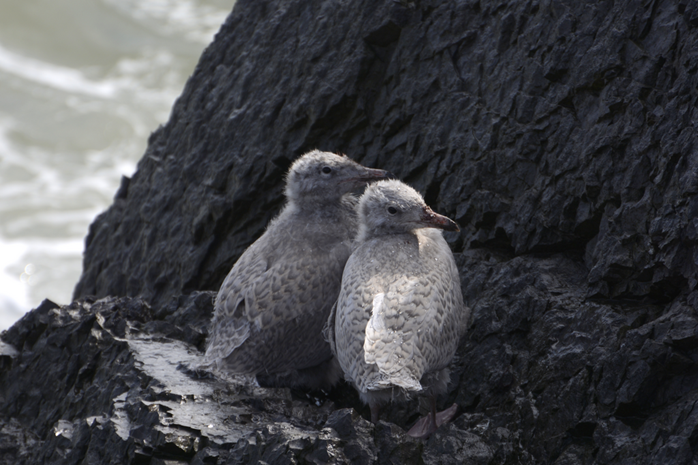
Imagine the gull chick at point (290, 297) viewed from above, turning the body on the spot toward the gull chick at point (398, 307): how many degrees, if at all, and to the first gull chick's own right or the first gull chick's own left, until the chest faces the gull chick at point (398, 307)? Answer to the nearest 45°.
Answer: approximately 45° to the first gull chick's own right

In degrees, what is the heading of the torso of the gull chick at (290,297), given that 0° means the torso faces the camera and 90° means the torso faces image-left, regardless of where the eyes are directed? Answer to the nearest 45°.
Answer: approximately 270°
